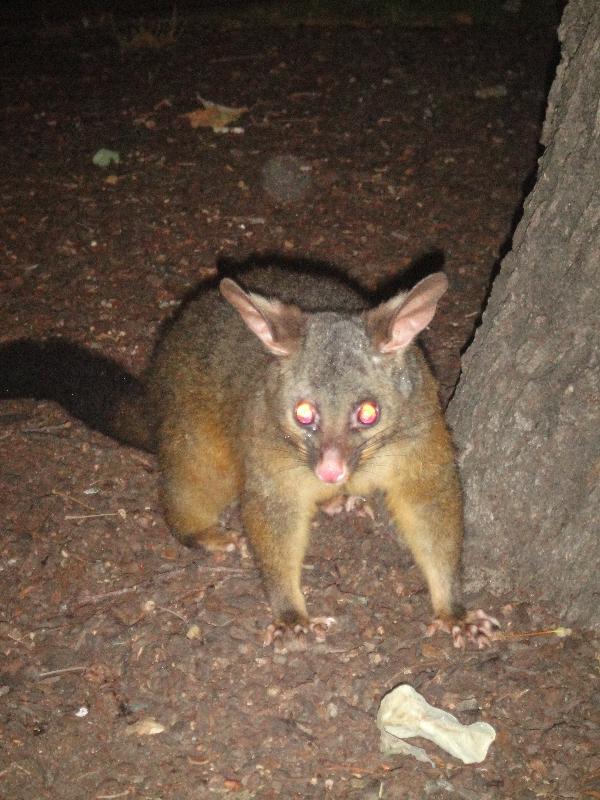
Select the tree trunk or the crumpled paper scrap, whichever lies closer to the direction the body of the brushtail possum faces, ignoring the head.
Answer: the crumpled paper scrap

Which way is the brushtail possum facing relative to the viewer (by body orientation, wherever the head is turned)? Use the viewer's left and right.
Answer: facing the viewer and to the right of the viewer

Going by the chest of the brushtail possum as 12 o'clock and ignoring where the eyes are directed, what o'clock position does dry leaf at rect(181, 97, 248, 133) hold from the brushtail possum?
The dry leaf is roughly at 7 o'clock from the brushtail possum.

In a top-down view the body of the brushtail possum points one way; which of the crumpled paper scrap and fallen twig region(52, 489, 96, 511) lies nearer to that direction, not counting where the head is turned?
the crumpled paper scrap

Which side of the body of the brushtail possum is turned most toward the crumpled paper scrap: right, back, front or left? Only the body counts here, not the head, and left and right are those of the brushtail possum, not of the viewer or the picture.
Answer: front

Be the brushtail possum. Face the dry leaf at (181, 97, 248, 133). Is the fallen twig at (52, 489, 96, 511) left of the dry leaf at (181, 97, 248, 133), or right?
left

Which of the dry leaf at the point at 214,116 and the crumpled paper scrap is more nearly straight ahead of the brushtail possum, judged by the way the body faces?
the crumpled paper scrap

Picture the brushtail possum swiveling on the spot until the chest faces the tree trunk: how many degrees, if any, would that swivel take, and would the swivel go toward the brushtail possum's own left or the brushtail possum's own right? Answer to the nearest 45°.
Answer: approximately 45° to the brushtail possum's own left
